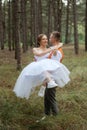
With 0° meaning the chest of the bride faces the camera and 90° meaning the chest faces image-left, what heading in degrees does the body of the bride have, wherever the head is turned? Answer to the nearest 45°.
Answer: approximately 315°
